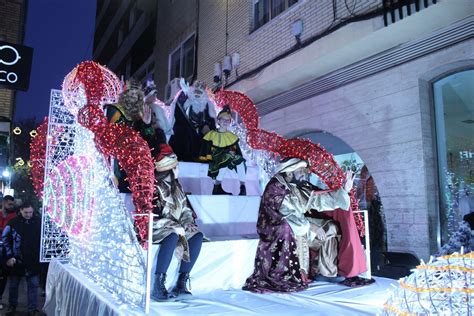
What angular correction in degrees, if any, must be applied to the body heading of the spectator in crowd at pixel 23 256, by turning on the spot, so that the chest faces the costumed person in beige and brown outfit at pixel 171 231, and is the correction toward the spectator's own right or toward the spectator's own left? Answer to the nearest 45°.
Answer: approximately 45° to the spectator's own left

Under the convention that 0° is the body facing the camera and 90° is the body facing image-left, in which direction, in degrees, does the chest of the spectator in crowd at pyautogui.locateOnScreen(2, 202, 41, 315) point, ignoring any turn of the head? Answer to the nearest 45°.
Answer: approximately 0°

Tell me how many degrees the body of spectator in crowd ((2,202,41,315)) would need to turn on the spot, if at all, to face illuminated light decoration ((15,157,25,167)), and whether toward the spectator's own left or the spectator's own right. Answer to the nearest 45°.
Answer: approximately 180°
